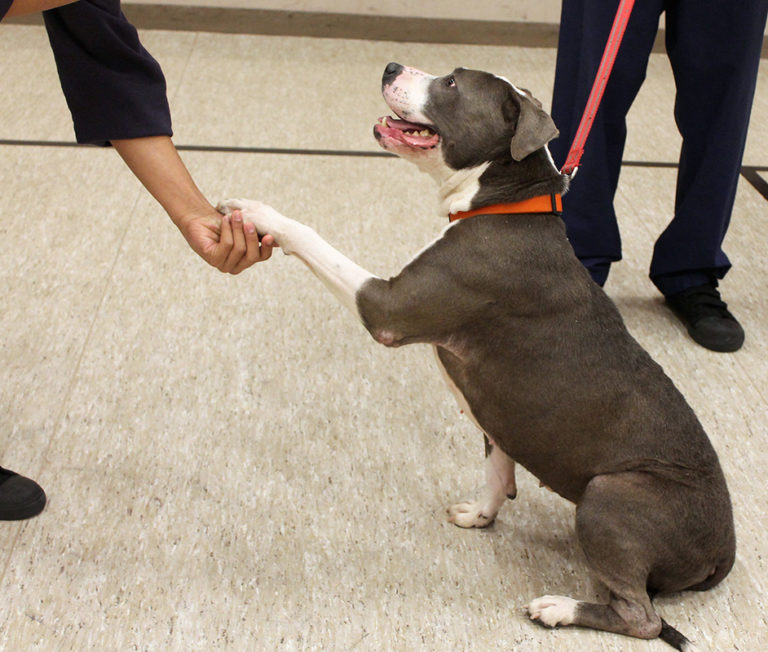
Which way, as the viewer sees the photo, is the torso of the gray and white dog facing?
to the viewer's left
